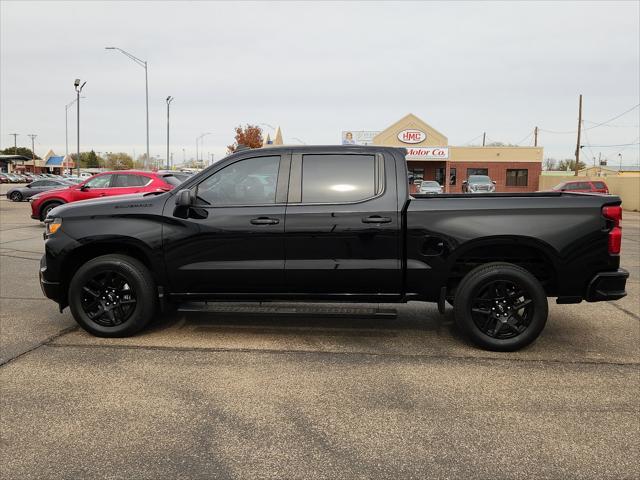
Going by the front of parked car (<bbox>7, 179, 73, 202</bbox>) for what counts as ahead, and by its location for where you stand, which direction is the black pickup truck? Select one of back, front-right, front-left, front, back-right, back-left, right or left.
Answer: left

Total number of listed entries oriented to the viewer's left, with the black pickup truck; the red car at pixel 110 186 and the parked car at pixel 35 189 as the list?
3

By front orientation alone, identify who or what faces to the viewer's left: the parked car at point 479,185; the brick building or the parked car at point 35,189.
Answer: the parked car at point 35,189

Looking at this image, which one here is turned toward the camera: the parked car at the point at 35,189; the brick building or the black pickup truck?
the brick building

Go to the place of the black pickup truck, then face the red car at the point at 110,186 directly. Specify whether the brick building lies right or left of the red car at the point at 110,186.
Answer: right

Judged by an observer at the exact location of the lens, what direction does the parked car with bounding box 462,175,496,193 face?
facing the viewer

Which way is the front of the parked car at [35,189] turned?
to the viewer's left

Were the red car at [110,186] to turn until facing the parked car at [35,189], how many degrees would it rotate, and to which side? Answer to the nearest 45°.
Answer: approximately 90° to its right

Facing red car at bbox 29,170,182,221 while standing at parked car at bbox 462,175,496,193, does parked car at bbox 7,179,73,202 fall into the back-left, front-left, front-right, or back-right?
front-right

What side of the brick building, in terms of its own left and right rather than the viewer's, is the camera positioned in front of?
front

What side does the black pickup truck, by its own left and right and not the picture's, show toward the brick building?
right

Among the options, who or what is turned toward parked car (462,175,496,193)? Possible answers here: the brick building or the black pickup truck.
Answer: the brick building

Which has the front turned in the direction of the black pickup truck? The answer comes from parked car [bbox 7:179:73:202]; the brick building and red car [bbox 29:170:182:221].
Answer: the brick building

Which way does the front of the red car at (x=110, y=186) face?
to the viewer's left

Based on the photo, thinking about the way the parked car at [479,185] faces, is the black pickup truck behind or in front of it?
in front

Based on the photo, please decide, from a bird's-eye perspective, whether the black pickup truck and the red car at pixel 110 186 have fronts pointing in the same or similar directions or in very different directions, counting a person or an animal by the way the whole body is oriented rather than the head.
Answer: same or similar directions

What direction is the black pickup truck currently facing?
to the viewer's left
